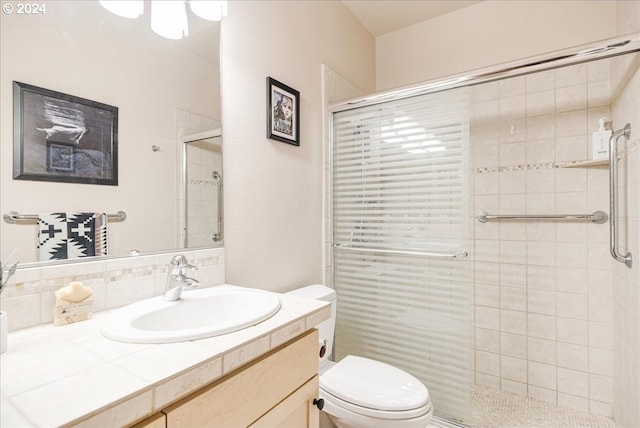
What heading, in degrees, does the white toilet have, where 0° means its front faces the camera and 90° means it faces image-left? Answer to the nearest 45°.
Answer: approximately 315°

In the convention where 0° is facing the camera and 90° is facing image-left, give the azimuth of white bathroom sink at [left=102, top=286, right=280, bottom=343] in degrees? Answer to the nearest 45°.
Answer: approximately 315°

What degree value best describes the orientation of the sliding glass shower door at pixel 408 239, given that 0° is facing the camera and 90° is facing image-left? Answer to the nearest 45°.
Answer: approximately 45°

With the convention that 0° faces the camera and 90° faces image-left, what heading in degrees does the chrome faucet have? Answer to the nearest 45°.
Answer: approximately 315°

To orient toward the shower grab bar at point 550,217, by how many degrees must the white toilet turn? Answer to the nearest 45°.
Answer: approximately 90° to its left

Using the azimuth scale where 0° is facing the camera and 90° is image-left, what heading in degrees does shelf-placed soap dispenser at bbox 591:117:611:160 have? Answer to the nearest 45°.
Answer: approximately 45°

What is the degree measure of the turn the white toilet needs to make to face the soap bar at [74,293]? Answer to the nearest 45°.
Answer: approximately 90° to its right

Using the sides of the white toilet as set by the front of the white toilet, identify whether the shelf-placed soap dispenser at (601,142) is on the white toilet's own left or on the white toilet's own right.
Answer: on the white toilet's own left
